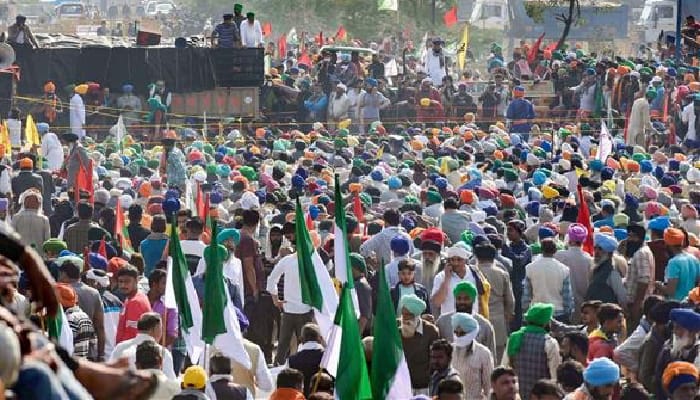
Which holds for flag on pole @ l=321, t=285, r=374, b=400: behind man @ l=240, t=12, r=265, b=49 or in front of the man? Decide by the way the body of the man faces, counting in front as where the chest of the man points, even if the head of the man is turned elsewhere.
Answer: in front

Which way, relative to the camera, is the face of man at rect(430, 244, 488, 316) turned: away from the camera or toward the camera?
toward the camera

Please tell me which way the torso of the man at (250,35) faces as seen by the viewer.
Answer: toward the camera

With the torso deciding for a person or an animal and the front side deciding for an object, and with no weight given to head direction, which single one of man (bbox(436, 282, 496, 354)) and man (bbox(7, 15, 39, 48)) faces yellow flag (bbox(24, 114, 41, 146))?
man (bbox(7, 15, 39, 48))

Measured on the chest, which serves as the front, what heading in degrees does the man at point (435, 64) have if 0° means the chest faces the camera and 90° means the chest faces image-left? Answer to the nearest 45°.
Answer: approximately 0°

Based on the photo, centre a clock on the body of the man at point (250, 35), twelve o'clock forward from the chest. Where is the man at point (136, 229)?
the man at point (136, 229) is roughly at 12 o'clock from the man at point (250, 35).
